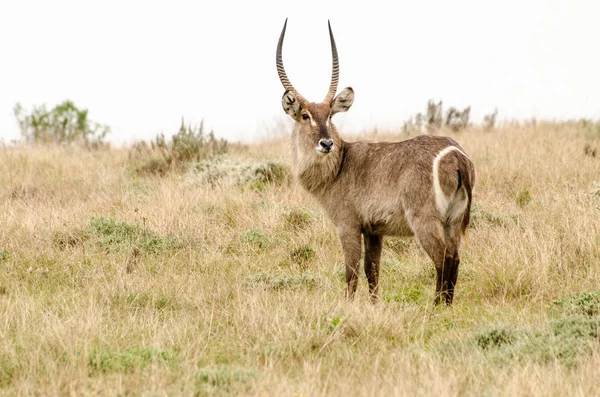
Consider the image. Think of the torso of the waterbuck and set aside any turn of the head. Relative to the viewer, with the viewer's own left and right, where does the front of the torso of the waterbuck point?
facing away from the viewer and to the left of the viewer

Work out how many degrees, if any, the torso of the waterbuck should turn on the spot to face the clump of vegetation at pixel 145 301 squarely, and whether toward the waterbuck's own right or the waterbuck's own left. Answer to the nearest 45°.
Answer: approximately 45° to the waterbuck's own left

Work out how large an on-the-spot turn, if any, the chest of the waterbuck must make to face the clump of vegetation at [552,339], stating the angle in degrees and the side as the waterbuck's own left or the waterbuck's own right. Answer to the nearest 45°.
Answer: approximately 180°

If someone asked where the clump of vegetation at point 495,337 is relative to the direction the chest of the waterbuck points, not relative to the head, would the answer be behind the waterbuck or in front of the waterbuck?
behind

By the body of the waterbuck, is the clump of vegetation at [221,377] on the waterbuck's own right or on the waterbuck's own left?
on the waterbuck's own left
